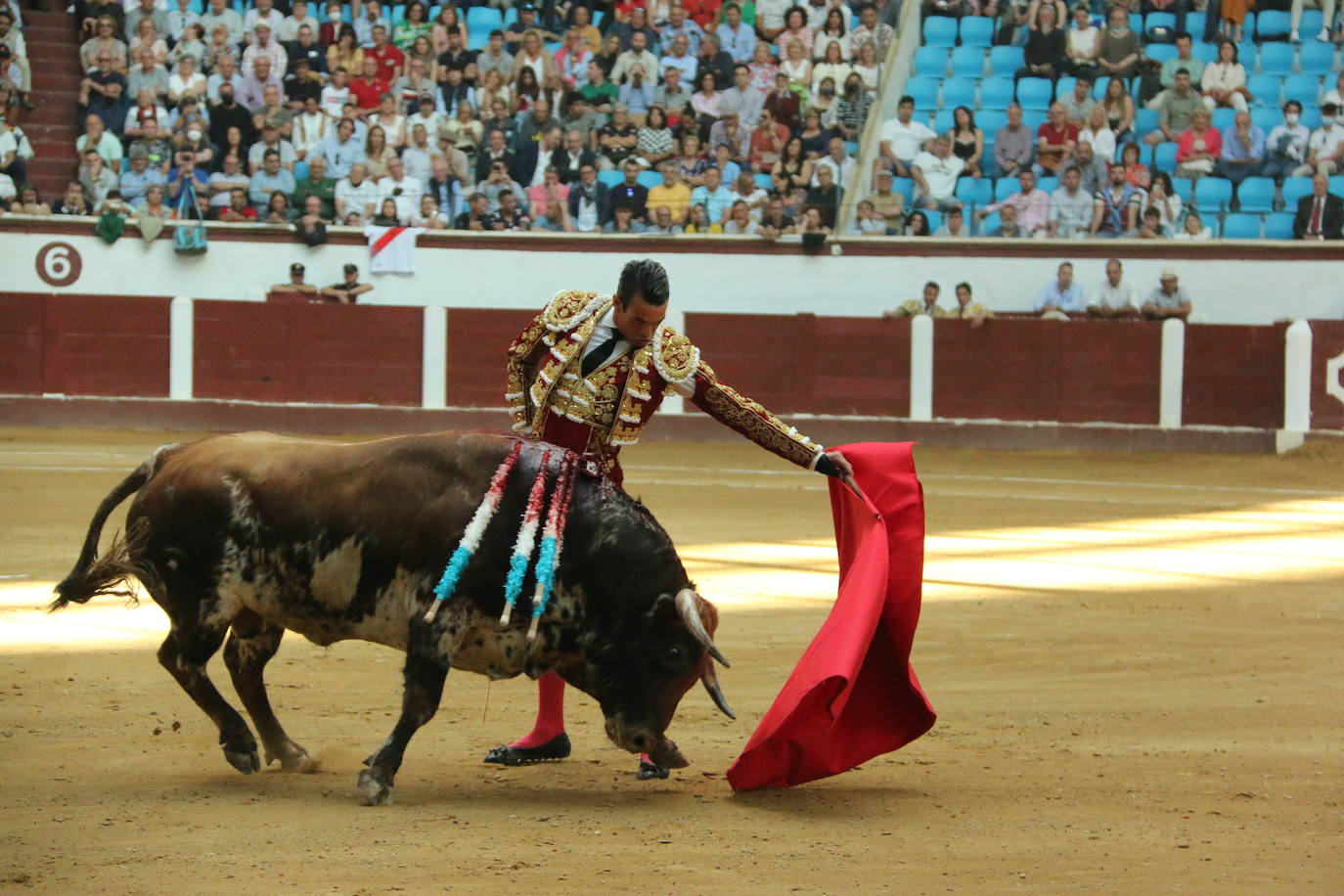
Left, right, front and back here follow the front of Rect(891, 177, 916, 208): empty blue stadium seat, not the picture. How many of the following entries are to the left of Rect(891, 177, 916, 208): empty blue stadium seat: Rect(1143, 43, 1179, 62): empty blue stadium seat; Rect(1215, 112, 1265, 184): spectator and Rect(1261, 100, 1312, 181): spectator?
3

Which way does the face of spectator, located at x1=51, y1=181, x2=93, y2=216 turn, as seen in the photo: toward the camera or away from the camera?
toward the camera

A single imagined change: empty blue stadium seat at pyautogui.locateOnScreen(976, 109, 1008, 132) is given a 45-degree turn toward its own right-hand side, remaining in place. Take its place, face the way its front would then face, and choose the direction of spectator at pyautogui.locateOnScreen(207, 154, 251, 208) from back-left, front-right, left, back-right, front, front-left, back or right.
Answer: front-right

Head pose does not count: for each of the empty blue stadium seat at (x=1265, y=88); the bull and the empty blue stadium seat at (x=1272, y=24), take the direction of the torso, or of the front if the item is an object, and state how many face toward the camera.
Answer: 2

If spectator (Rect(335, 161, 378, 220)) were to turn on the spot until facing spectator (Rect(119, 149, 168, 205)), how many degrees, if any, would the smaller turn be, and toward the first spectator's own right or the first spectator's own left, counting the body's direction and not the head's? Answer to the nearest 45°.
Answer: approximately 90° to the first spectator's own right

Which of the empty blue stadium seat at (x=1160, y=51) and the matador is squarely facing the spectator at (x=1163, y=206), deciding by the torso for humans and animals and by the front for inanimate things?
the empty blue stadium seat

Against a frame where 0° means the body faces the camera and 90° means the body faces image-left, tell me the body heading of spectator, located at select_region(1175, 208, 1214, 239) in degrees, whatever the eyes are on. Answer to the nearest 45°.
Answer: approximately 0°

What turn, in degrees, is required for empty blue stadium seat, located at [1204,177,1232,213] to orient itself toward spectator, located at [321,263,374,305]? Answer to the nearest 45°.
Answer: approximately 90° to its right

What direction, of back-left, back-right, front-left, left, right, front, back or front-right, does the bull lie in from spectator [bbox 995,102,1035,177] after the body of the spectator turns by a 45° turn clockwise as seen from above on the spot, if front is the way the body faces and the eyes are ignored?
front-left

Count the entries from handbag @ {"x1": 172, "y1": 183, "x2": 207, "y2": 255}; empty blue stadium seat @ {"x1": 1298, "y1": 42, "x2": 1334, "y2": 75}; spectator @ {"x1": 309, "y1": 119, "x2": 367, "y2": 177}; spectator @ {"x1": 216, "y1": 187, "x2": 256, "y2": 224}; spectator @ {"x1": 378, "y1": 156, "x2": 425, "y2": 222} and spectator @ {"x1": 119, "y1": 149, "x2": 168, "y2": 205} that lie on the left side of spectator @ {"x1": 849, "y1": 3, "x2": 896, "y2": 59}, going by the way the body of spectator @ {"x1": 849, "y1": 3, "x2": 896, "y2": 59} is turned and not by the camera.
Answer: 1

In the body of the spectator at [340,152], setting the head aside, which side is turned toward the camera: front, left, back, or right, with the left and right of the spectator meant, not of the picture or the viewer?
front

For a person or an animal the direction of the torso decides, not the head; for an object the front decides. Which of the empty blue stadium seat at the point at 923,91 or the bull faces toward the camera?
the empty blue stadium seat

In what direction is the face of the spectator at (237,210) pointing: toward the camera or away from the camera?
toward the camera

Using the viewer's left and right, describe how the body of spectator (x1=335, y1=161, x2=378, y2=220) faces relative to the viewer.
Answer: facing the viewer

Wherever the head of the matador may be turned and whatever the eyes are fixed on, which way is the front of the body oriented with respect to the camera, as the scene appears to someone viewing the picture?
toward the camera

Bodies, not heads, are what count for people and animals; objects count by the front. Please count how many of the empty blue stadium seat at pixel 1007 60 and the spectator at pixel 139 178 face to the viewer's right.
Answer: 0

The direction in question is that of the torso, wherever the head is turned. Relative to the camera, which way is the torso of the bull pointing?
to the viewer's right
